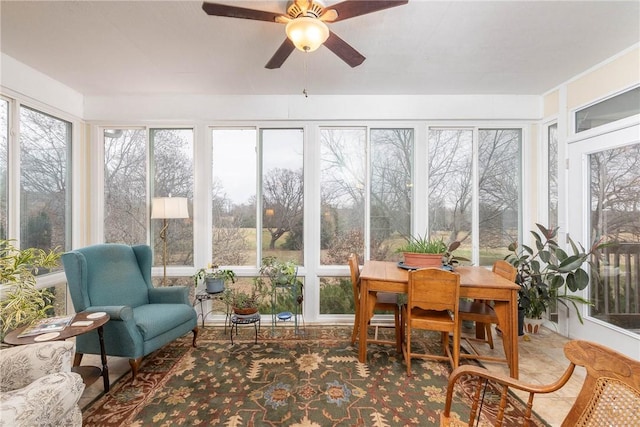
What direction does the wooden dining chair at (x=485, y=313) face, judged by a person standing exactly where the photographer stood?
facing to the left of the viewer

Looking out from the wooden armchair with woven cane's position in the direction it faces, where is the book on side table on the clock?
The book on side table is roughly at 1 o'clock from the wooden armchair with woven cane.

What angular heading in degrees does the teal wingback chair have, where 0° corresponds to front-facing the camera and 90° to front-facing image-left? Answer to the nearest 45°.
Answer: approximately 315°

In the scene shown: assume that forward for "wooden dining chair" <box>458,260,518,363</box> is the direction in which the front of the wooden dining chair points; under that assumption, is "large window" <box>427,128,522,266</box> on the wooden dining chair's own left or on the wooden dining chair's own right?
on the wooden dining chair's own right

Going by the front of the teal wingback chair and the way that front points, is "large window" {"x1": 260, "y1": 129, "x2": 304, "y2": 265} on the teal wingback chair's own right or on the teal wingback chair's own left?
on the teal wingback chair's own left

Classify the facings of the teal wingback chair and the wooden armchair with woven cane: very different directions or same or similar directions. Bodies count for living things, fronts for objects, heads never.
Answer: very different directions

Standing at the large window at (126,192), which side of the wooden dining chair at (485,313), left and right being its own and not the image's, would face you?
front

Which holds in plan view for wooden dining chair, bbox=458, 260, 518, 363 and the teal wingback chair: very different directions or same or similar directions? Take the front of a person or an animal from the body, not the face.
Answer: very different directions

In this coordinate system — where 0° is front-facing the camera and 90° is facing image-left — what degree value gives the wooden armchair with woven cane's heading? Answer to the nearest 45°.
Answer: approximately 45°
